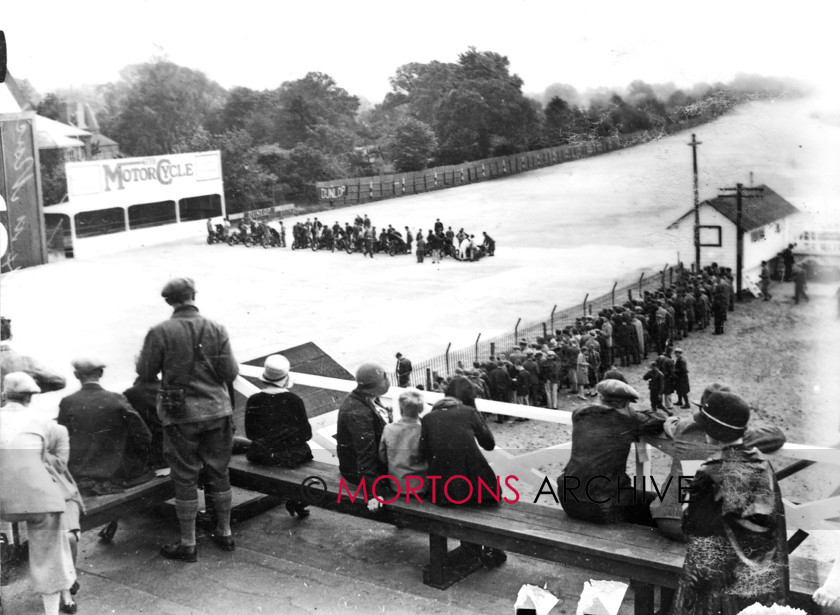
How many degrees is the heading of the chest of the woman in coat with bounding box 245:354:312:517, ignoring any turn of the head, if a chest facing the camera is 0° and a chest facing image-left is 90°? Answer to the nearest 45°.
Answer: approximately 180°

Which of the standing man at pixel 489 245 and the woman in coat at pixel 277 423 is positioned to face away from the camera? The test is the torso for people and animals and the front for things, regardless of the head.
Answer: the woman in coat

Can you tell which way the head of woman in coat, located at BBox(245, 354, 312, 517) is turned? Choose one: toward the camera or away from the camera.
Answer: away from the camera

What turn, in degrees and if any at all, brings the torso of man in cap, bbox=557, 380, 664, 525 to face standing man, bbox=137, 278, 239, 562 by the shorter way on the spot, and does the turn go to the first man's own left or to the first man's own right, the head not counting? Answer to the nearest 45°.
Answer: approximately 135° to the first man's own left

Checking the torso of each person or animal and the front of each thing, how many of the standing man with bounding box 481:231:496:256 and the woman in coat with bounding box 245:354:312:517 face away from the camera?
1

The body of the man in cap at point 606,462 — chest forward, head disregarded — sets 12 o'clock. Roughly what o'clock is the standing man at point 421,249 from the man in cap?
The standing man is roughly at 10 o'clock from the man in cap.

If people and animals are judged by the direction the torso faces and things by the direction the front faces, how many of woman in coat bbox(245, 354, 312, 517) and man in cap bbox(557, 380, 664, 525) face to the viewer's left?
0

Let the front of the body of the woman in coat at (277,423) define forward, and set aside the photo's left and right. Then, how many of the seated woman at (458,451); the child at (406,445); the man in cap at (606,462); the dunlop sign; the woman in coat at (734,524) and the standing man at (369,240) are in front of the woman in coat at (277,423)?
2

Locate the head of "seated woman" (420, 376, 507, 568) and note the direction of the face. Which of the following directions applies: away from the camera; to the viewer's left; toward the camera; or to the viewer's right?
away from the camera

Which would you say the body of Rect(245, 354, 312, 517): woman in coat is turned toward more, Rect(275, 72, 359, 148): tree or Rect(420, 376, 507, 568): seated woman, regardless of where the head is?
the tree

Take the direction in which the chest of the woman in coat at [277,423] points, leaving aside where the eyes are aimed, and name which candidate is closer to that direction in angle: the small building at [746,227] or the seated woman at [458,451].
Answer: the small building

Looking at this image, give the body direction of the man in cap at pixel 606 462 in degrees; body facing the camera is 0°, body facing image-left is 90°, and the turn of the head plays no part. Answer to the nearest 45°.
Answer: approximately 225°
